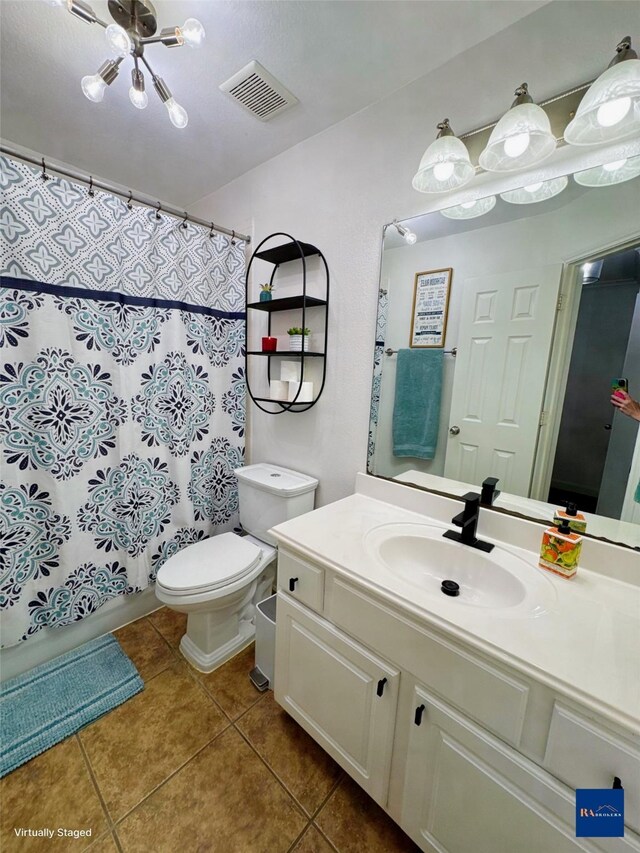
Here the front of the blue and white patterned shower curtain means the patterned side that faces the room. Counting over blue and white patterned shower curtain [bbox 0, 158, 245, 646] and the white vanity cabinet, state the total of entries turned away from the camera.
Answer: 0

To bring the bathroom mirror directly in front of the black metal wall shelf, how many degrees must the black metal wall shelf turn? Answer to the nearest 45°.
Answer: approximately 90° to its left

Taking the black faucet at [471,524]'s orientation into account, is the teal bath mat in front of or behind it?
in front

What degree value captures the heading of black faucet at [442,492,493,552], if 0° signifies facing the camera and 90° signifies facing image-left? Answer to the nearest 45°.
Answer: approximately 45°

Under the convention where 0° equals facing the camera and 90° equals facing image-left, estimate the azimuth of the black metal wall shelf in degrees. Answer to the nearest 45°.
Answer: approximately 45°

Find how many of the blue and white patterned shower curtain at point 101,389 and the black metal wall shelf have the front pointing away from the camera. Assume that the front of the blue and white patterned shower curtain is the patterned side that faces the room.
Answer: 0

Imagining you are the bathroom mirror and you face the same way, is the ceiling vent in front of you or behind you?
in front

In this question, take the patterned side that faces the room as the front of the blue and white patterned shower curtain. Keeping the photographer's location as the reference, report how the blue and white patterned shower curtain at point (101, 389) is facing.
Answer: facing the viewer and to the right of the viewer

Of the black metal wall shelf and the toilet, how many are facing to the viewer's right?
0

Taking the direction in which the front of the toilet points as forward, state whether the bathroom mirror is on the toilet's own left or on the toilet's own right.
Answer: on the toilet's own left
